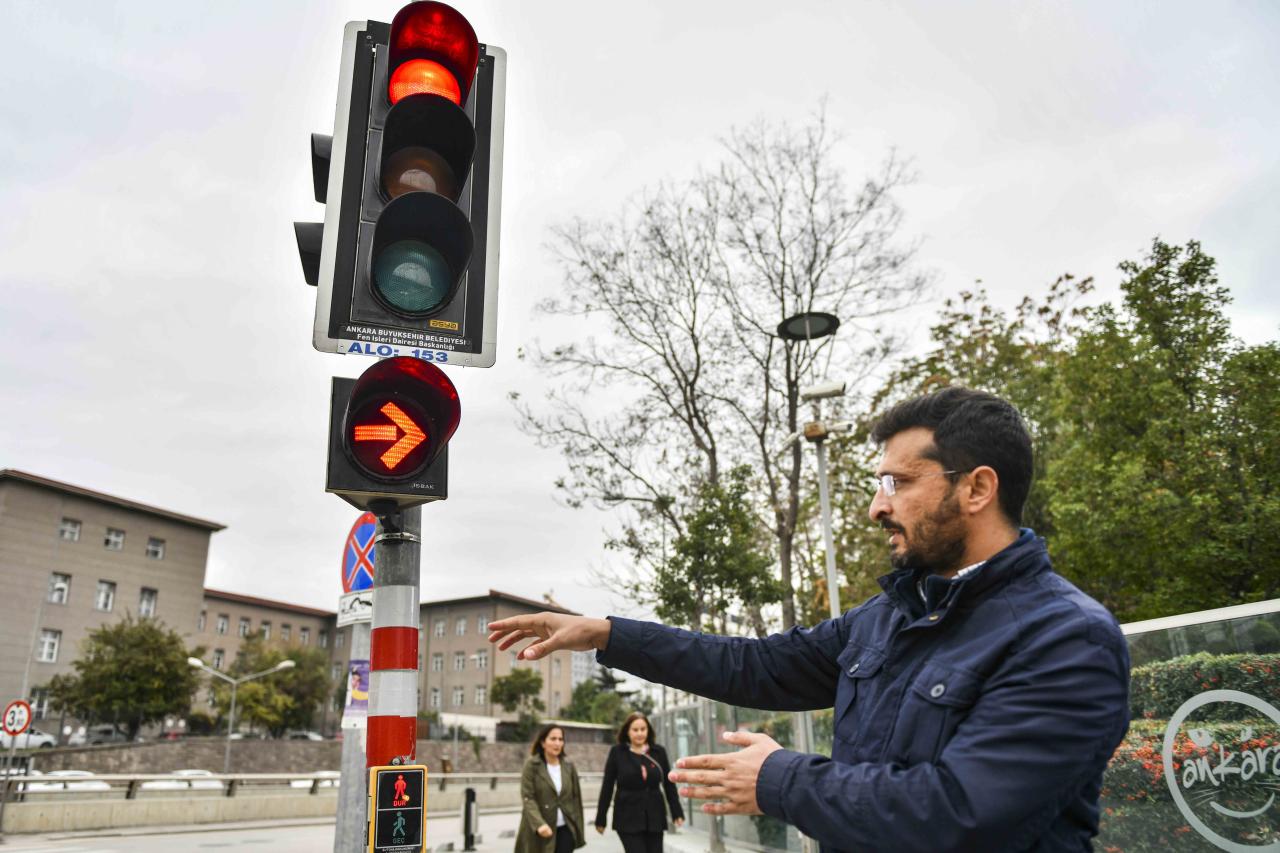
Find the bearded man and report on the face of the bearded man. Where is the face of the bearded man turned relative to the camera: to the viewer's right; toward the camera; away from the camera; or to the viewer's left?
to the viewer's left

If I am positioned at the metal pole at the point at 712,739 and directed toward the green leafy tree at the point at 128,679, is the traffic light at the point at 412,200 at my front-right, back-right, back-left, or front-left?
back-left

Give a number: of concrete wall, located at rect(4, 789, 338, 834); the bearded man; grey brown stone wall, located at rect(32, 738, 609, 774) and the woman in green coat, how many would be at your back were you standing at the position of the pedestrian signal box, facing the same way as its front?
3

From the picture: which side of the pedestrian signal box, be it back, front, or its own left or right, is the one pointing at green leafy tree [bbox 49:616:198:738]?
back

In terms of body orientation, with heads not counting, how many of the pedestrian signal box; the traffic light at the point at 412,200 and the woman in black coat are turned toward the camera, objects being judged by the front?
3

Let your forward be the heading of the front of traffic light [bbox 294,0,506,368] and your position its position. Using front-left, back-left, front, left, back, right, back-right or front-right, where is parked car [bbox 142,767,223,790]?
back

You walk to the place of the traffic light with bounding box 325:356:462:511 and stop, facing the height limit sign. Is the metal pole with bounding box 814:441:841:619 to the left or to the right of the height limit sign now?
right

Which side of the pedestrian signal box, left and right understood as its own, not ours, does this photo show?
front

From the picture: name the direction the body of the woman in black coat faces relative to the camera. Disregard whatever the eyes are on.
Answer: toward the camera

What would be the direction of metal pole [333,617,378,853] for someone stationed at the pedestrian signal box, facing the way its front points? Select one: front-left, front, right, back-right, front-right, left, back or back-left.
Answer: back

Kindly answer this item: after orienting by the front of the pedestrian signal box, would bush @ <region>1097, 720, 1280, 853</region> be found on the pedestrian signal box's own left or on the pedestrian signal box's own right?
on the pedestrian signal box's own left

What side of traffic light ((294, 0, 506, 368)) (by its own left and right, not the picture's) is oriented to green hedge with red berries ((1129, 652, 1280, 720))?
left

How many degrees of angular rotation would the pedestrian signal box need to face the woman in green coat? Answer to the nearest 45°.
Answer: approximately 180°

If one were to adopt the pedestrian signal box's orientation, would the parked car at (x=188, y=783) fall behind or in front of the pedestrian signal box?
behind

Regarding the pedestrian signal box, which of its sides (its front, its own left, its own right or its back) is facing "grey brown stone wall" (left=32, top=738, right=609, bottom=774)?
back

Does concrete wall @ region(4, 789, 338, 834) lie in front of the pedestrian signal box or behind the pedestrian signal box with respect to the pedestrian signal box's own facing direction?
behind

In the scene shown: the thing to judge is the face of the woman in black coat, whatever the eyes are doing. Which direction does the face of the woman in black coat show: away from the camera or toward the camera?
toward the camera

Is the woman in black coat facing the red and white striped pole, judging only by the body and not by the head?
yes
